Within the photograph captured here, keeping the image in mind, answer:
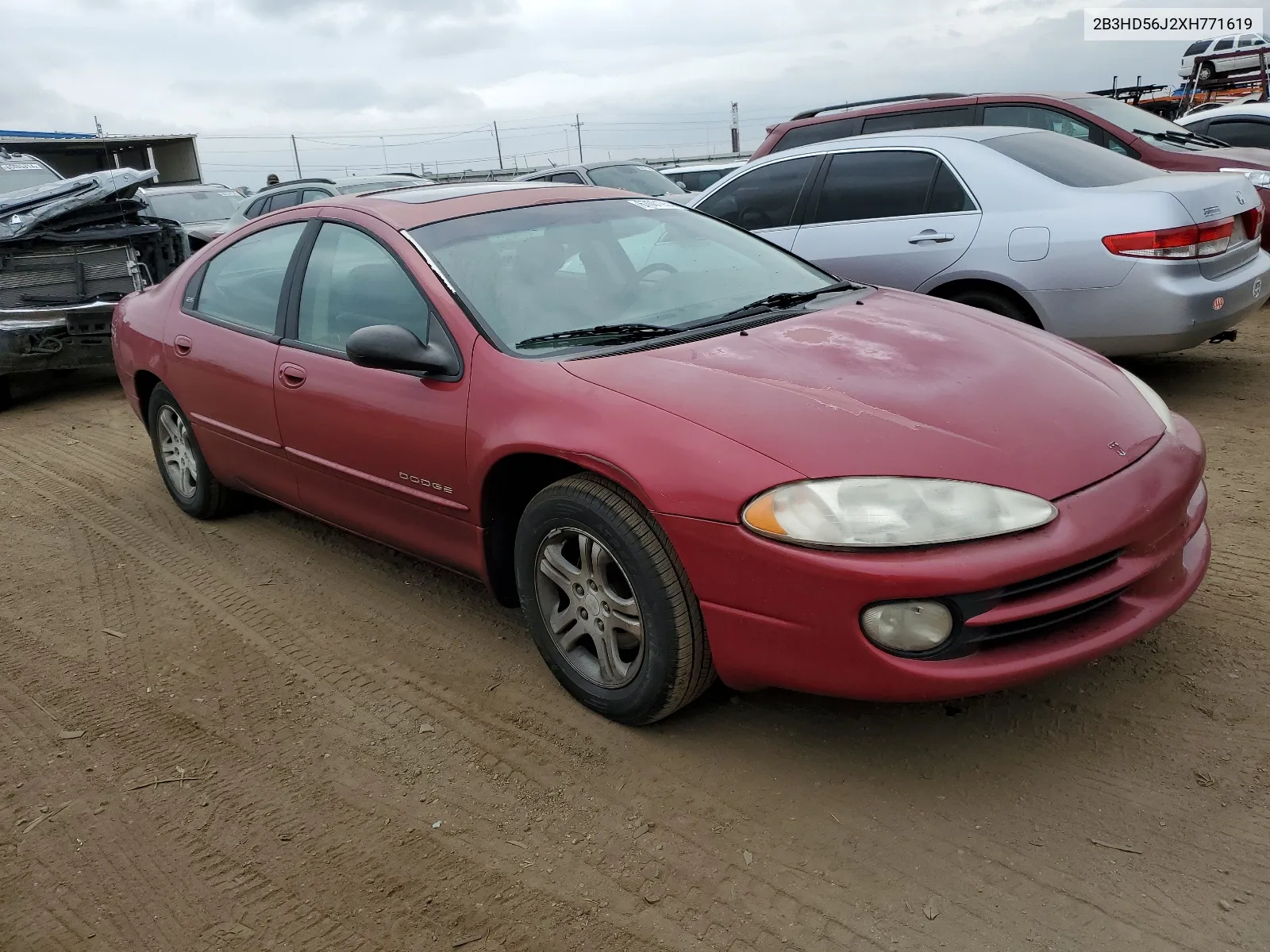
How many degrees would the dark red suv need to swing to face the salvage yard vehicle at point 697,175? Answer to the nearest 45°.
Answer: approximately 180°

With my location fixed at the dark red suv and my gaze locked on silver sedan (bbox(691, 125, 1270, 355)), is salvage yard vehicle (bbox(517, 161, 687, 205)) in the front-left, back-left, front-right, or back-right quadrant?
back-right

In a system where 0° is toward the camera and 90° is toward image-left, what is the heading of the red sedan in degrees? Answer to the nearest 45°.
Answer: approximately 315°

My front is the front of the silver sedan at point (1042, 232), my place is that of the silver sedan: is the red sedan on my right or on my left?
on my left

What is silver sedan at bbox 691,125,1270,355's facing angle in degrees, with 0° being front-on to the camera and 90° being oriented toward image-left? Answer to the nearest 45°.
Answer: approximately 135°

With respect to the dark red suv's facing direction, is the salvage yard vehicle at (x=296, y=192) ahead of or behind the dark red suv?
behind

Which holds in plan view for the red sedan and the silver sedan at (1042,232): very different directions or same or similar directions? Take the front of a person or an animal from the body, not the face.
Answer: very different directions
